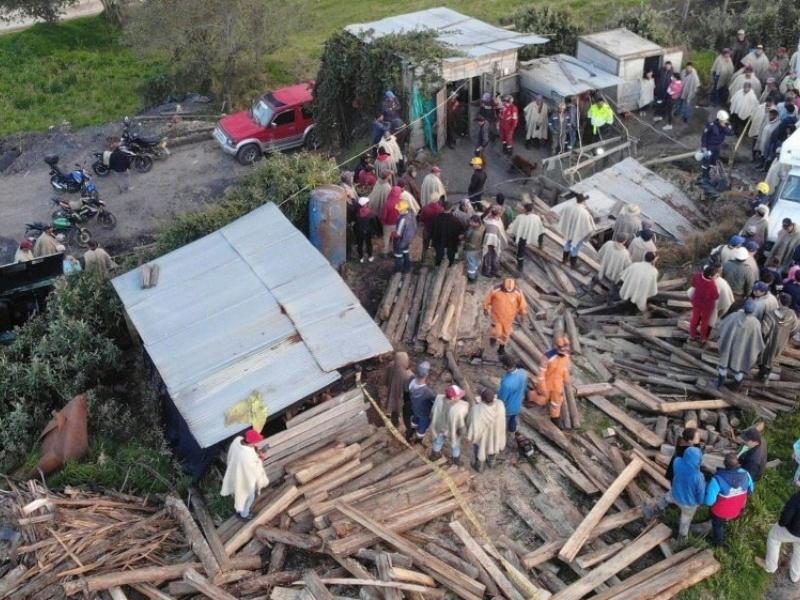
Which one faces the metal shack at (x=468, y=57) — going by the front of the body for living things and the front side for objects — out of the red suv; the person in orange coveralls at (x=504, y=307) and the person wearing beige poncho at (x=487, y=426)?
the person wearing beige poncho

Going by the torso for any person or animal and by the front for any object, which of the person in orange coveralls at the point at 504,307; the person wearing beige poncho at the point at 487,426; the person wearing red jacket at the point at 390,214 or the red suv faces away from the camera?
the person wearing beige poncho

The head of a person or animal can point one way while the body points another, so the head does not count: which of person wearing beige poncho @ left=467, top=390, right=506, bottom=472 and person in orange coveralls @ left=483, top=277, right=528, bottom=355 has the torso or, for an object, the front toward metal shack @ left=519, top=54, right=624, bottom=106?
the person wearing beige poncho

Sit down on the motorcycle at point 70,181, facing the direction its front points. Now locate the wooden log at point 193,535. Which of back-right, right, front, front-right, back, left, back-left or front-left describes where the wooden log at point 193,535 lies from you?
front-right

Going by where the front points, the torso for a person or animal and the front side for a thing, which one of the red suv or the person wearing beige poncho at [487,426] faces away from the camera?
the person wearing beige poncho

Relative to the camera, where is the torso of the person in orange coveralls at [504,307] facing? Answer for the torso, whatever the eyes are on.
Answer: toward the camera

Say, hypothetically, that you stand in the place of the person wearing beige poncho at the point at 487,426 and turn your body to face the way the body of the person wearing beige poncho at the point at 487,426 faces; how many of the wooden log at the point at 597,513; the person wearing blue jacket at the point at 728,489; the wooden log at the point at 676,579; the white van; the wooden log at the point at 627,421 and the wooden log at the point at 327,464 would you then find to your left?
1

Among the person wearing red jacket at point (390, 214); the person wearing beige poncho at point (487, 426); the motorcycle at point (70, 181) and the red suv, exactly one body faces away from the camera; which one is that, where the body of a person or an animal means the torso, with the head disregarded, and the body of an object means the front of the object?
the person wearing beige poncho

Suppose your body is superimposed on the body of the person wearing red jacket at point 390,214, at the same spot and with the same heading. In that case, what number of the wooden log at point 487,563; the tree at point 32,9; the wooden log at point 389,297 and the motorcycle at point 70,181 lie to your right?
2

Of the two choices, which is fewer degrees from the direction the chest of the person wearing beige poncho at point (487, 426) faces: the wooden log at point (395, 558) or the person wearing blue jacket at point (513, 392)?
the person wearing blue jacket

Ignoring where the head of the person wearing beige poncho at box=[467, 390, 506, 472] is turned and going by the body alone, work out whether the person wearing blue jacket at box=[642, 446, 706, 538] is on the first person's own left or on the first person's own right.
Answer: on the first person's own right

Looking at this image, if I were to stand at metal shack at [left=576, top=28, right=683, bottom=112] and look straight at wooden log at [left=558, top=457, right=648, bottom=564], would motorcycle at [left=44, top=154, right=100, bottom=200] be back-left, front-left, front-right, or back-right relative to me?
front-right

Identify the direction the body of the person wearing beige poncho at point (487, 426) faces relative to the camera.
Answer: away from the camera
